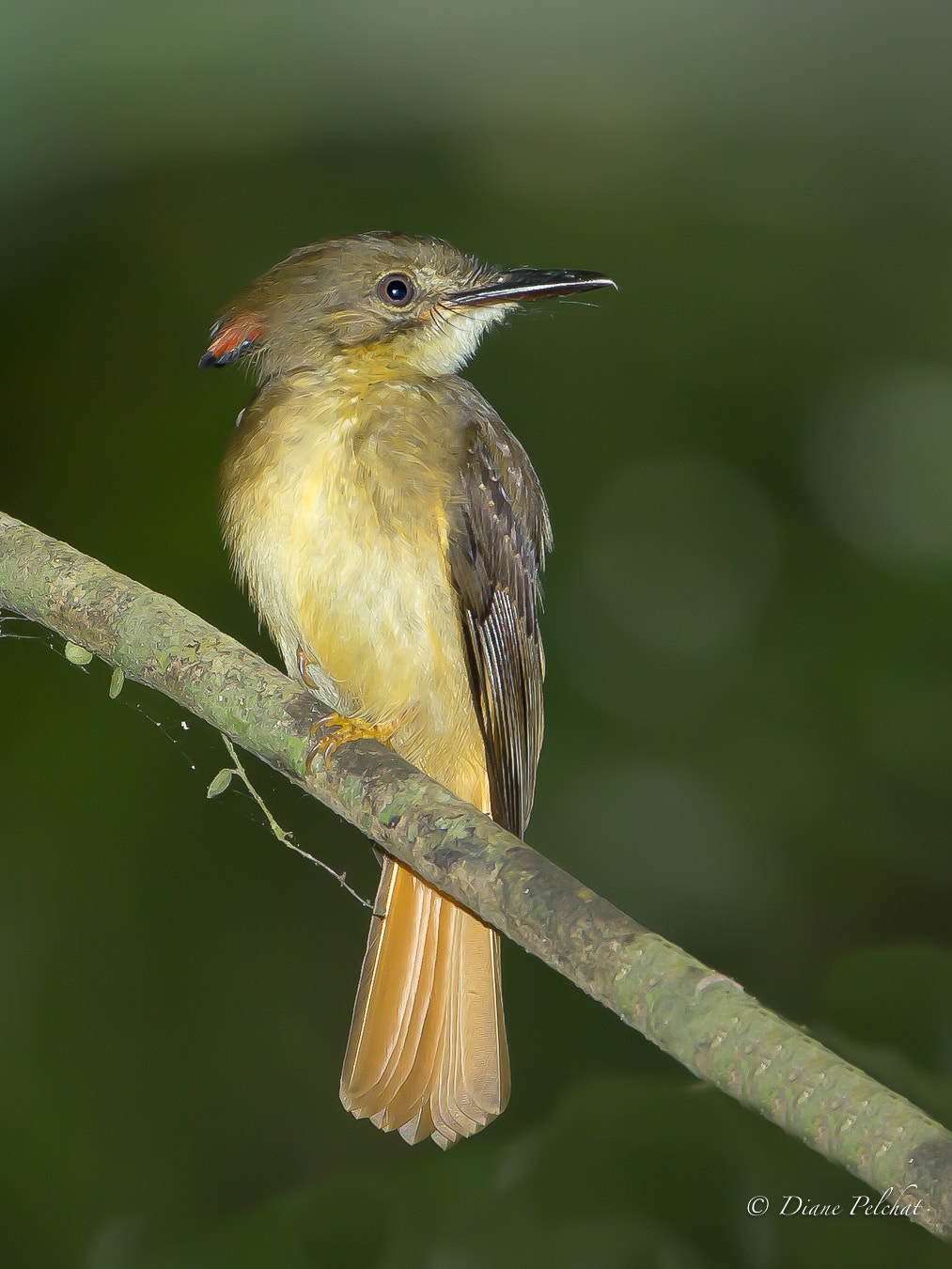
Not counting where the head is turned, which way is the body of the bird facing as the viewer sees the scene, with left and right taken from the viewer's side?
facing the viewer and to the left of the viewer
